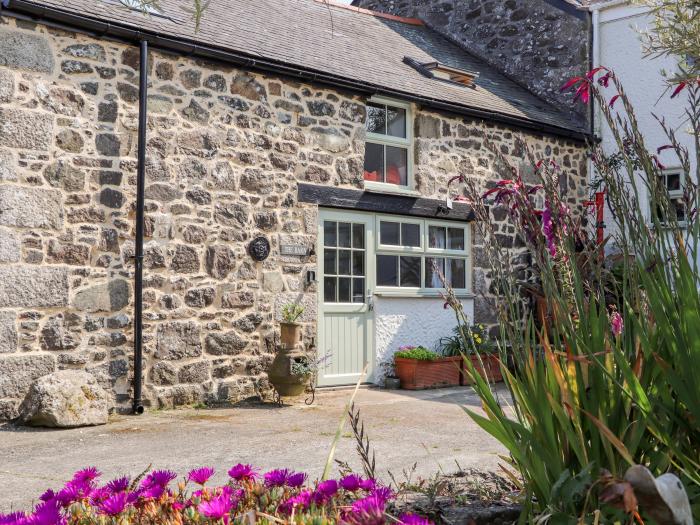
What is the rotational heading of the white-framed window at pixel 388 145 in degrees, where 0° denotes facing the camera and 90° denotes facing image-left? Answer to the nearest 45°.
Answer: approximately 315°

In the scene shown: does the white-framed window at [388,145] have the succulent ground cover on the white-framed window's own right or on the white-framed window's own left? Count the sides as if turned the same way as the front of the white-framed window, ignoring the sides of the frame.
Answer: on the white-framed window's own right

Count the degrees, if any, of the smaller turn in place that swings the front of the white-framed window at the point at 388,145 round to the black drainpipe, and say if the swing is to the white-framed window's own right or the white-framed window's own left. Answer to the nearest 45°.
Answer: approximately 90° to the white-framed window's own right

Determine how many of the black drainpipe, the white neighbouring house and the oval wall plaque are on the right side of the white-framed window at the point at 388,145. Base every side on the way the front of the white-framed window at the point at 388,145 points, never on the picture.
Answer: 2

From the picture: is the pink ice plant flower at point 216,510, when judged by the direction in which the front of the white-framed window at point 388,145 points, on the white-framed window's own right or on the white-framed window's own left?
on the white-framed window's own right
